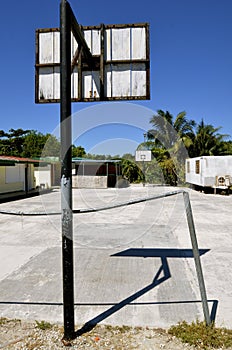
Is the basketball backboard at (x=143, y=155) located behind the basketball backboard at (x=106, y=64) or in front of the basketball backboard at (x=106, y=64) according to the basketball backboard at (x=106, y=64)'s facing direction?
in front

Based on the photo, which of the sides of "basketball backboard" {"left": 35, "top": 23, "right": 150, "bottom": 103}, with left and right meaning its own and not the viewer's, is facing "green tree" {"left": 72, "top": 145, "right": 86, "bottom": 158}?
front

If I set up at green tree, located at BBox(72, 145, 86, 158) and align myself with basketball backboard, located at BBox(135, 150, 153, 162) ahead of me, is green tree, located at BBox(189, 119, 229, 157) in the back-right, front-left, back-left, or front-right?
front-left

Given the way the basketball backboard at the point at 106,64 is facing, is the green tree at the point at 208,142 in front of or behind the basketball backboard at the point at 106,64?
in front

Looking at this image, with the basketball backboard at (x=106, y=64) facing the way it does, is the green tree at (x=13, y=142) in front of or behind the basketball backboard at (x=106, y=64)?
in front

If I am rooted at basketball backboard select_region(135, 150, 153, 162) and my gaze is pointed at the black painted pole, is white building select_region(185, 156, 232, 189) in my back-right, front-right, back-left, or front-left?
front-left

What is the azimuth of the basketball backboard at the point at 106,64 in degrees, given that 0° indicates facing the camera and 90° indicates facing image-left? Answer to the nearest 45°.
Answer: approximately 180°

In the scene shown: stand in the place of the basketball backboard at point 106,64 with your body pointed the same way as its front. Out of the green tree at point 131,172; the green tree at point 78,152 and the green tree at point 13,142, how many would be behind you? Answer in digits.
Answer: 0
